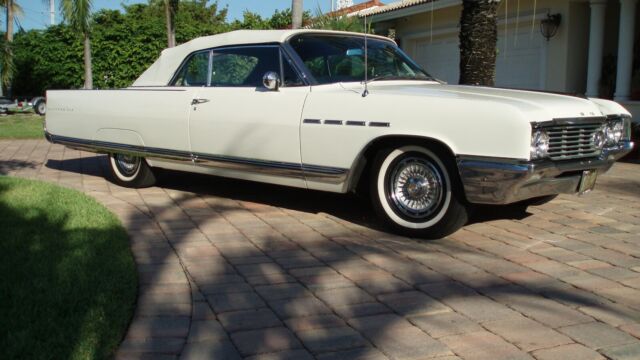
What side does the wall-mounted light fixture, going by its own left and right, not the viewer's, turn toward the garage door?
right

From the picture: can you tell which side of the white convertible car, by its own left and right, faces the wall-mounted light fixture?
left

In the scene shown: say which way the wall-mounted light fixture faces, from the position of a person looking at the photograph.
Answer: facing the viewer and to the left of the viewer

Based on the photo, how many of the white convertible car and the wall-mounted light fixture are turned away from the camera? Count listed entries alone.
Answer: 0

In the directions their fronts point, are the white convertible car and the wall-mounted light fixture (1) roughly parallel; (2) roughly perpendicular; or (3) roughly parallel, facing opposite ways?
roughly perpendicular

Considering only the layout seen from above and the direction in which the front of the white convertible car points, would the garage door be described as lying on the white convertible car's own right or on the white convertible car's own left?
on the white convertible car's own left

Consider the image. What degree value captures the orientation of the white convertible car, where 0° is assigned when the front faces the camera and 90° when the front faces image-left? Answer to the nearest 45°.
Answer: approximately 315°
